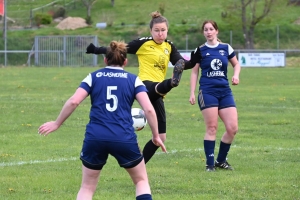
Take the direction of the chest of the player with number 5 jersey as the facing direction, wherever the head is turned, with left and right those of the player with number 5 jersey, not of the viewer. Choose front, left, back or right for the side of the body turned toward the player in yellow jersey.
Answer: front

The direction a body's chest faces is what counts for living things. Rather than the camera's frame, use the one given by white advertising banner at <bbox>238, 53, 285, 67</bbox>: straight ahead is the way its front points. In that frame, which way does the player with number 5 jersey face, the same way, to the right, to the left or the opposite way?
the opposite way

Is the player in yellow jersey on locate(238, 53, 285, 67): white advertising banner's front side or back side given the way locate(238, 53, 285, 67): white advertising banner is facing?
on the front side

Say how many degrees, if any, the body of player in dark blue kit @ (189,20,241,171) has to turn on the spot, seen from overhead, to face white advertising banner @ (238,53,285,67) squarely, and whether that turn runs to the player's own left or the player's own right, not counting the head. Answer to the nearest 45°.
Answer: approximately 180°

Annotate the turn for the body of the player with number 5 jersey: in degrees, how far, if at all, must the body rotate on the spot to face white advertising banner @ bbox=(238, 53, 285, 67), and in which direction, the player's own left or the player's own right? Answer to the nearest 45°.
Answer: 0° — they already face it

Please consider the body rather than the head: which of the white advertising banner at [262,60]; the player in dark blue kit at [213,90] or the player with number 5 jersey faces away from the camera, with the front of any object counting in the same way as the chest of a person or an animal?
the player with number 5 jersey

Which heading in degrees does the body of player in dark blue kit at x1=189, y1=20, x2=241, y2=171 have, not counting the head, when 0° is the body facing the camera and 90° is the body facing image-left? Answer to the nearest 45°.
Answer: approximately 0°

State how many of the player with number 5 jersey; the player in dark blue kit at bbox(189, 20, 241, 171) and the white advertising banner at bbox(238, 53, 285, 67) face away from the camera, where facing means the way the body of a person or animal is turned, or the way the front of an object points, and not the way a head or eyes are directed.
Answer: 1

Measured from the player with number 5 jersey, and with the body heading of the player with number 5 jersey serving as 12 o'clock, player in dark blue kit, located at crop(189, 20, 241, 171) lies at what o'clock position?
The player in dark blue kit is roughly at 1 o'clock from the player with number 5 jersey.

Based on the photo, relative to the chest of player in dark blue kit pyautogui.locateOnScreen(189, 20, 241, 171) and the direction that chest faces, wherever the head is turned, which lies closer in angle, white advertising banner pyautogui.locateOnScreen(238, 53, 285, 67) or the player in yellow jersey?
the player in yellow jersey

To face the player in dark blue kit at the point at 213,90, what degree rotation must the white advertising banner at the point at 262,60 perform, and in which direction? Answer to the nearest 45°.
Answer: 0° — it already faces them

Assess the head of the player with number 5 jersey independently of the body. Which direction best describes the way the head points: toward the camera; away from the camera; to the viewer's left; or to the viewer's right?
away from the camera

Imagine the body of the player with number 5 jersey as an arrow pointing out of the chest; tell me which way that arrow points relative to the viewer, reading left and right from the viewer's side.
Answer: facing away from the viewer

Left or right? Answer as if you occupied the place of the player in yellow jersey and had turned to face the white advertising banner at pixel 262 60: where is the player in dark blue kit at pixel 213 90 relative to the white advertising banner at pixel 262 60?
right

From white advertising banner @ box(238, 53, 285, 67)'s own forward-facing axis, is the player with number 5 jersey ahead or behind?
ahead

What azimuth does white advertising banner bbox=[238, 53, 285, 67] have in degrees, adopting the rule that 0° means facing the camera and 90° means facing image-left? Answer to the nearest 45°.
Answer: approximately 0°
